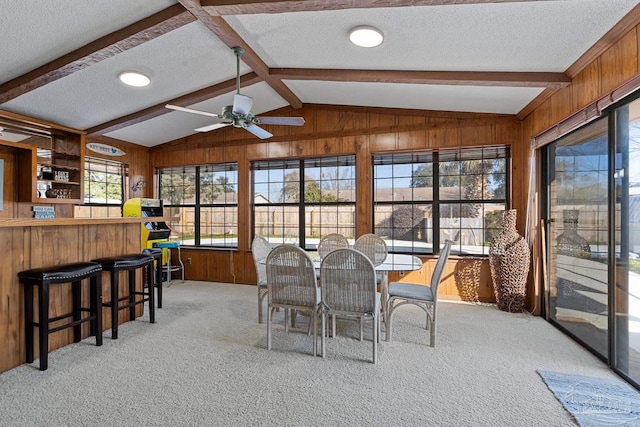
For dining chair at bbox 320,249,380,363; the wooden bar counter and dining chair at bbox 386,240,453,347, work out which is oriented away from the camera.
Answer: dining chair at bbox 320,249,380,363

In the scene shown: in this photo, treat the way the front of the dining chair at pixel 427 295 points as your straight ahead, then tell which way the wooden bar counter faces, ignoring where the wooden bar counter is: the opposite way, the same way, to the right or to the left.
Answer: the opposite way

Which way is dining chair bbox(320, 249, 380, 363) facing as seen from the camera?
away from the camera

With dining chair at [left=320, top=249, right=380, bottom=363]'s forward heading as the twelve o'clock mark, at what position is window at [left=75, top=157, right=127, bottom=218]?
The window is roughly at 10 o'clock from the dining chair.

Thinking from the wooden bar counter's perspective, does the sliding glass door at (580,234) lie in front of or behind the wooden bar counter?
in front

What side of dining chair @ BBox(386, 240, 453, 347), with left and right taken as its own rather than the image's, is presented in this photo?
left

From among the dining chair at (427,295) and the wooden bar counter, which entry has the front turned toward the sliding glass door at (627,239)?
the wooden bar counter

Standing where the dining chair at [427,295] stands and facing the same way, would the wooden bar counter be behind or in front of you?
in front

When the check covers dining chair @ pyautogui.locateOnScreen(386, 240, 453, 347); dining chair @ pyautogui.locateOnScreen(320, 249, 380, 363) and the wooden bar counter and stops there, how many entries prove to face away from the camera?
1

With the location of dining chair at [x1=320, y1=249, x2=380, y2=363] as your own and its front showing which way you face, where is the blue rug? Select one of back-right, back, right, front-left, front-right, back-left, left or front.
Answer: right

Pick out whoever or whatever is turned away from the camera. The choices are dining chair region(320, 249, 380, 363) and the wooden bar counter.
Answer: the dining chair

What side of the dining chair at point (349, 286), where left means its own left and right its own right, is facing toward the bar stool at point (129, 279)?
left

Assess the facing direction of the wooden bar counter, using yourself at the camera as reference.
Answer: facing the viewer and to the right of the viewer

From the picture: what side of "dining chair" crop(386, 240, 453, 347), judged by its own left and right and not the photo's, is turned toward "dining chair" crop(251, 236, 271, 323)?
front
